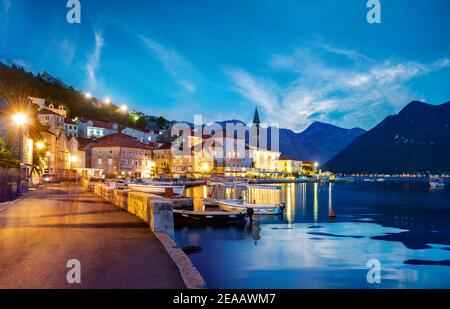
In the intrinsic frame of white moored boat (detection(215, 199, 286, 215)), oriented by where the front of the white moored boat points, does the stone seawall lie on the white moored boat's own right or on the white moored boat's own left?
on the white moored boat's own left
